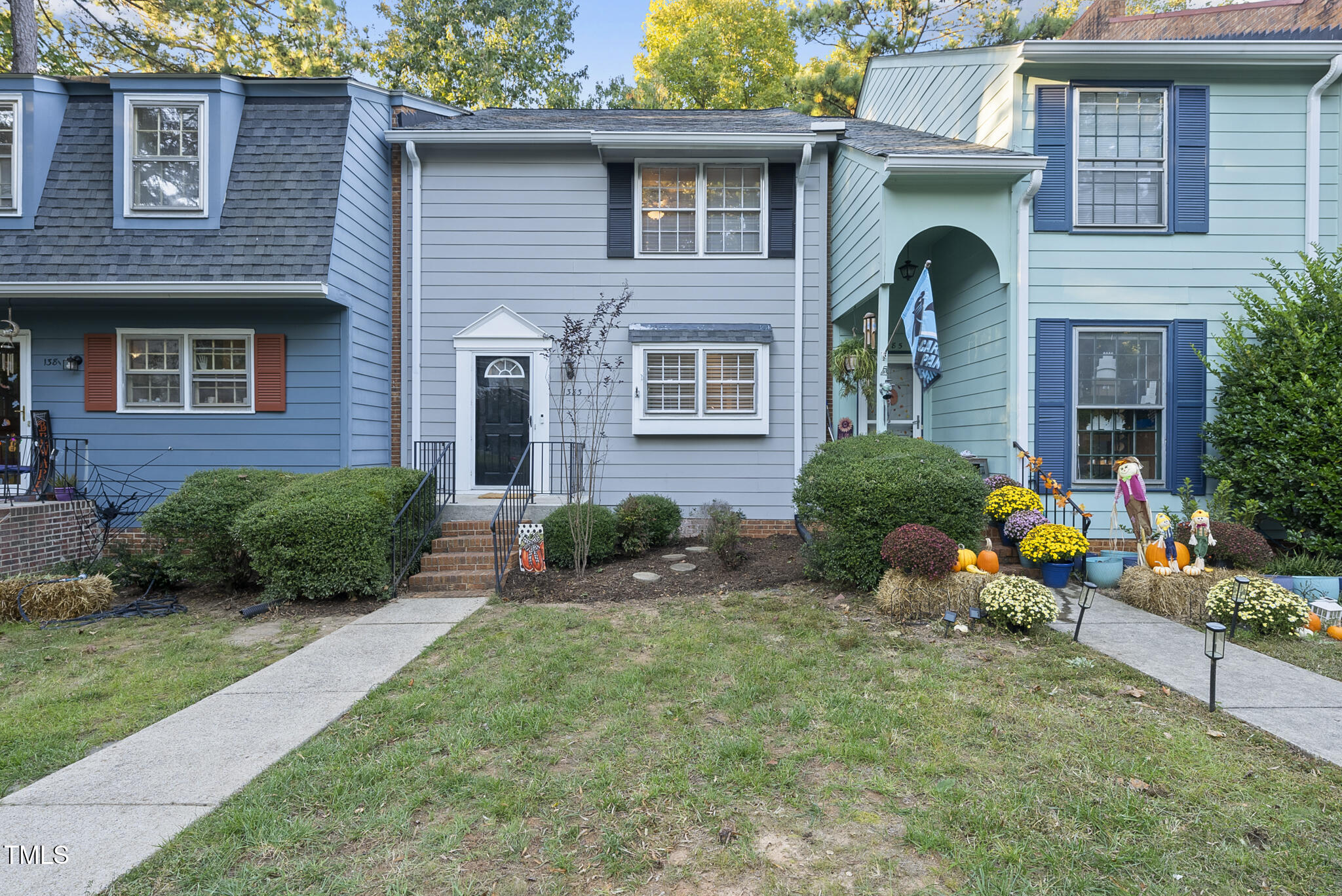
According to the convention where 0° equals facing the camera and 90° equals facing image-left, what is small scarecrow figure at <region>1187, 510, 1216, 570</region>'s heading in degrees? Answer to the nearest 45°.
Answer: approximately 0°

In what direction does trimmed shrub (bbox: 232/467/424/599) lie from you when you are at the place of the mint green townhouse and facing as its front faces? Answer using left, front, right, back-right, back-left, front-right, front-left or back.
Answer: front-right

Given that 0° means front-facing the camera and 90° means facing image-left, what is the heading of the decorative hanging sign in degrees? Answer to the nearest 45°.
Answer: approximately 0°

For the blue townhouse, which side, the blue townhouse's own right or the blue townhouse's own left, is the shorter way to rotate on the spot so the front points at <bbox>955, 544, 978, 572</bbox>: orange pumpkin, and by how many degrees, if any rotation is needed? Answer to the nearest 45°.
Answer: approximately 45° to the blue townhouse's own left

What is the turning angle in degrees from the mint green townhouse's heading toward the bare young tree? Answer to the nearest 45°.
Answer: approximately 90° to its right

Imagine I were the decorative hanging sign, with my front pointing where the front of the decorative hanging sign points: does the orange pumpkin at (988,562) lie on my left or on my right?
on my left

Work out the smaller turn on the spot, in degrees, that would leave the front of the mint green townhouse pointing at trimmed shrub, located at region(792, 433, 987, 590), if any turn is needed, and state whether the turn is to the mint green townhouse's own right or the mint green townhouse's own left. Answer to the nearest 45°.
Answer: approximately 45° to the mint green townhouse's own right

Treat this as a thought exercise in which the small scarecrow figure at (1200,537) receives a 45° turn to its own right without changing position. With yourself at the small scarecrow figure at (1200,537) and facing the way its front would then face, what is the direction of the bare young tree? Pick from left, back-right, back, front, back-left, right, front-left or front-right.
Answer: front-right

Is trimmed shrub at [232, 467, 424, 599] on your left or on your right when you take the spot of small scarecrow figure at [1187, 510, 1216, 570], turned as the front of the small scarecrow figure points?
on your right

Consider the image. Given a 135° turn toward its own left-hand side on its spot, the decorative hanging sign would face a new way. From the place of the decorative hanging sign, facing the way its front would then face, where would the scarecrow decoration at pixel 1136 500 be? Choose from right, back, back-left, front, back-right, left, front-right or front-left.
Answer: front-right
